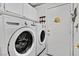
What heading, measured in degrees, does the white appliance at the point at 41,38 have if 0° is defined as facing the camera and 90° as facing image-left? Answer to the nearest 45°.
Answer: approximately 315°

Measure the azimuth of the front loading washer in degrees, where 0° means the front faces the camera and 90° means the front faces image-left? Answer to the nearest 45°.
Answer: approximately 315°

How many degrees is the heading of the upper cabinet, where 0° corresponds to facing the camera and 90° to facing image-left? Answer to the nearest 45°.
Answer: approximately 315°
